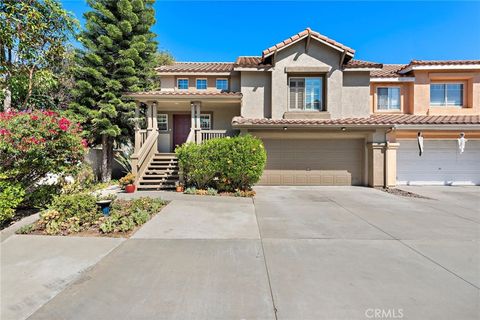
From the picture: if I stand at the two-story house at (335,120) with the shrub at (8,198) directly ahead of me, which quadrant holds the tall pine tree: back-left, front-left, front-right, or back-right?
front-right

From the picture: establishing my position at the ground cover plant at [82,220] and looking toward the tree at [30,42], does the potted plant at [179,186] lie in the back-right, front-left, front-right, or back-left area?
front-right

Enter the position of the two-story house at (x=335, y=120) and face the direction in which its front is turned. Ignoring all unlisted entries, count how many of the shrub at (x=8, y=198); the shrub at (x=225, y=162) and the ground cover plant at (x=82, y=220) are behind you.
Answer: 0

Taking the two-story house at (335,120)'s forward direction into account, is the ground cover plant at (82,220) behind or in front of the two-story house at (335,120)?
in front

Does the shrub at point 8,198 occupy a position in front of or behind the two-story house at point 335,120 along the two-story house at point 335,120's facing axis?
in front

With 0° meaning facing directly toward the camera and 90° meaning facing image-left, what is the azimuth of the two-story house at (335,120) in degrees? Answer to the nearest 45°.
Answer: approximately 0°

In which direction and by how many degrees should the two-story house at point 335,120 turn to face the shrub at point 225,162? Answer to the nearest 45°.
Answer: approximately 45° to its right

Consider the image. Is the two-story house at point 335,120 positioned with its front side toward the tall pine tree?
no

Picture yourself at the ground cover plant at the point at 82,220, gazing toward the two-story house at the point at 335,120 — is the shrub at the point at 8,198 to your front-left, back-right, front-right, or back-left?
back-left

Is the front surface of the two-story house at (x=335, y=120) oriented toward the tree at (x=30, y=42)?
no

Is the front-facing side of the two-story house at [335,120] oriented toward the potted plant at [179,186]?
no

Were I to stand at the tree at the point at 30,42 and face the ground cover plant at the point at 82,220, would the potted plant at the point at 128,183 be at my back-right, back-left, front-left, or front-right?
front-left
